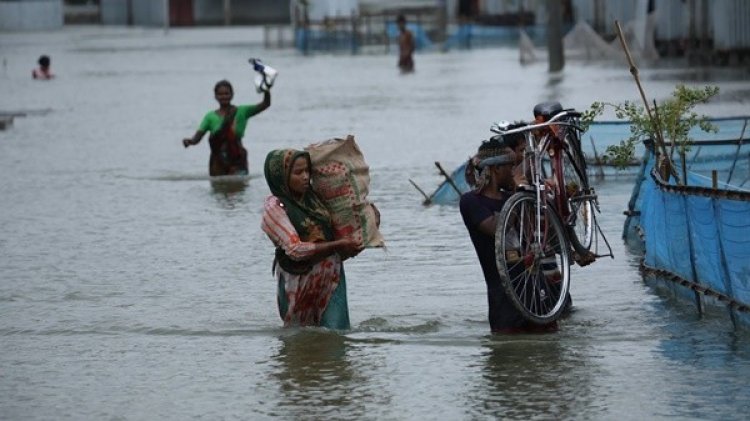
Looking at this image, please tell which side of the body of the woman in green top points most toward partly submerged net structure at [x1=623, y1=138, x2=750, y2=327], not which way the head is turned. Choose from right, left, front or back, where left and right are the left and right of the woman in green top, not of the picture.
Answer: front

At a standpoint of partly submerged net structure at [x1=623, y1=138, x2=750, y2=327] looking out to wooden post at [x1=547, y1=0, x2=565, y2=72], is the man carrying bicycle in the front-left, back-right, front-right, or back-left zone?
back-left

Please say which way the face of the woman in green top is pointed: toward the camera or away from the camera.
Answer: toward the camera

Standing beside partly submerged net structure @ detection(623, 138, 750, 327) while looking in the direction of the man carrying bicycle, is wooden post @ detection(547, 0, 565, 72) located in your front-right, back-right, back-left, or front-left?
back-right

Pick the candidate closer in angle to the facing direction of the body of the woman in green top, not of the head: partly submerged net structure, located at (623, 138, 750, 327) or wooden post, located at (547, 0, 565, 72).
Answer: the partly submerged net structure

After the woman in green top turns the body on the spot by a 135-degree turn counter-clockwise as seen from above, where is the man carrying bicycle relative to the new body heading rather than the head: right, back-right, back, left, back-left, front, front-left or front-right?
back-right

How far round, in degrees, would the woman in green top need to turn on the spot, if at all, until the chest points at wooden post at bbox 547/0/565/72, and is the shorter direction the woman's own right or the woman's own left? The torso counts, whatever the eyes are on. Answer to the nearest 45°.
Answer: approximately 180°

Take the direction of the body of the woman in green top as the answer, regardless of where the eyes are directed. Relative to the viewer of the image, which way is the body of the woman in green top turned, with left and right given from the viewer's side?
facing the viewer
